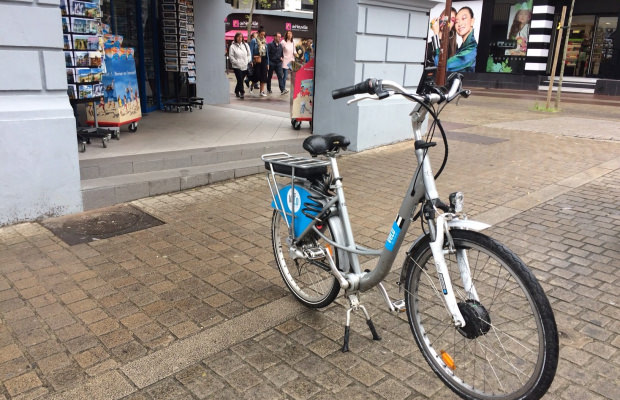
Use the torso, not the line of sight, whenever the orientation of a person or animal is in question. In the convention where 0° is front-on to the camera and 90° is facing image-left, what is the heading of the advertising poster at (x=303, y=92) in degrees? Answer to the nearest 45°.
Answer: approximately 45°

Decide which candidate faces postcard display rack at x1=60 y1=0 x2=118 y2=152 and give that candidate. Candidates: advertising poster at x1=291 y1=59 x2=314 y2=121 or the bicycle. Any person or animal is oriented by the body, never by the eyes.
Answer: the advertising poster

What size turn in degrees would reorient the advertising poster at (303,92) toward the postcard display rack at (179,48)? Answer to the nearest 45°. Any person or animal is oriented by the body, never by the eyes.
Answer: approximately 90° to its right

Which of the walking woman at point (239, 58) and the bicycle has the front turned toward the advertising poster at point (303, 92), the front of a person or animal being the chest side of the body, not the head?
the walking woman

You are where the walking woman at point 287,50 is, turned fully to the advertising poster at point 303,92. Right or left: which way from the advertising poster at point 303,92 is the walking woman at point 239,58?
right

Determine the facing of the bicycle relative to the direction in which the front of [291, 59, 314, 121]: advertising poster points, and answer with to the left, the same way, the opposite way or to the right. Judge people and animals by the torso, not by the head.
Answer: to the left

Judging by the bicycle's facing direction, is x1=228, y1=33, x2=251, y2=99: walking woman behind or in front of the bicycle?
behind

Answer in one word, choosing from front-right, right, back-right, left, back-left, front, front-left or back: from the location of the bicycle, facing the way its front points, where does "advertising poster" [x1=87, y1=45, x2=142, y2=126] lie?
back

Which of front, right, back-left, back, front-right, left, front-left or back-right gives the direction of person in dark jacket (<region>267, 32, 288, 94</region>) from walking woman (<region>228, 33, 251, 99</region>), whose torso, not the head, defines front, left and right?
back-left

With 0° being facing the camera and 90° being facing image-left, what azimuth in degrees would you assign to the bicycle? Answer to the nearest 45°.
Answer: approximately 315°

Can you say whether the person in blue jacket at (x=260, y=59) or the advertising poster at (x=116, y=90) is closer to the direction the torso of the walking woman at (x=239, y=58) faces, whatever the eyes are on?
the advertising poster

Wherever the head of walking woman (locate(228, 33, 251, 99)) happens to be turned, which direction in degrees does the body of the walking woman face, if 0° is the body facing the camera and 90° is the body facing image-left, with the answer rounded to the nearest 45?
approximately 0°

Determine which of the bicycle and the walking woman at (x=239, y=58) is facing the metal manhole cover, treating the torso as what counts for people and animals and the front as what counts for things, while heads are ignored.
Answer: the walking woman
